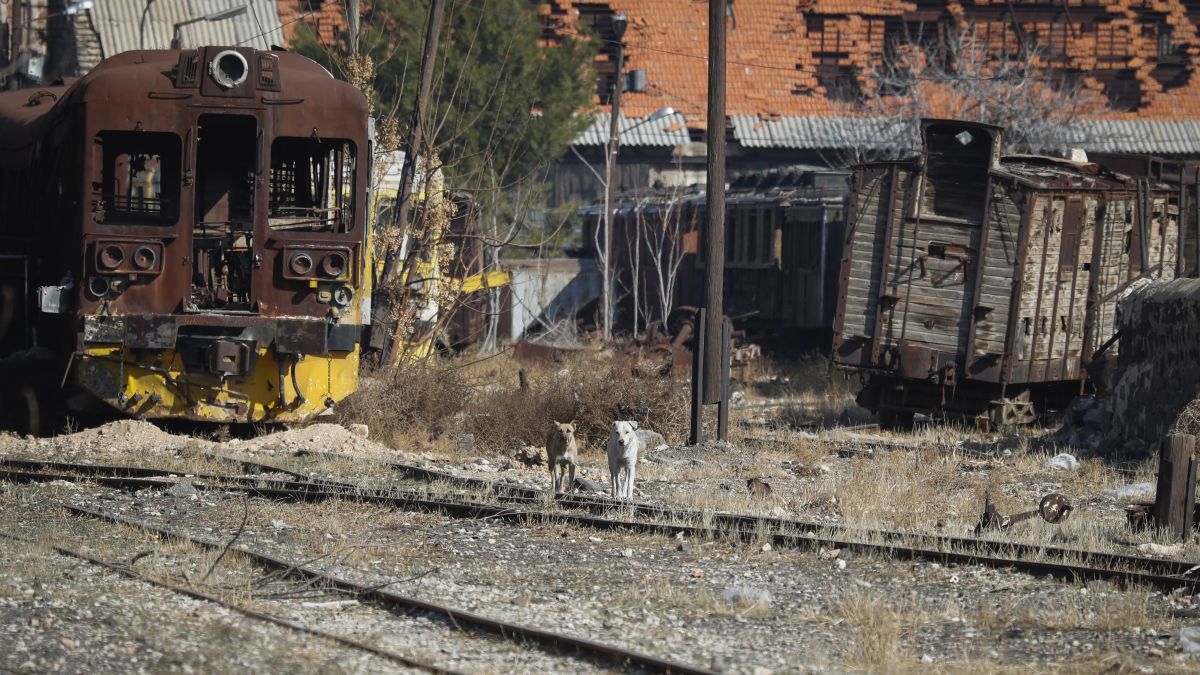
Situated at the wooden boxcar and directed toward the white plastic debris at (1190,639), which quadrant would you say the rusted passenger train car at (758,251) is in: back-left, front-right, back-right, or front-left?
back-right

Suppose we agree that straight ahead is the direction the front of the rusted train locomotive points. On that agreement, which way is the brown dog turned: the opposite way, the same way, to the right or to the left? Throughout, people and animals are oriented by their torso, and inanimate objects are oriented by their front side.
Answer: the same way

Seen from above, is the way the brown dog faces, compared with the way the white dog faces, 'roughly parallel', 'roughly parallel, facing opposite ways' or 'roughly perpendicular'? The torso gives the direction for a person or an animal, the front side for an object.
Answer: roughly parallel

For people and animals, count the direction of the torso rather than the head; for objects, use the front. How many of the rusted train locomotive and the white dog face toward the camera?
2

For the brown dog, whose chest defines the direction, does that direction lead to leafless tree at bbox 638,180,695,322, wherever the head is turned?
no

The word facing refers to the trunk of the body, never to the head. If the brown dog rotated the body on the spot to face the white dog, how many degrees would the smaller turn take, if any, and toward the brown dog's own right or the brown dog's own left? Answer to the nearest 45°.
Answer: approximately 45° to the brown dog's own left

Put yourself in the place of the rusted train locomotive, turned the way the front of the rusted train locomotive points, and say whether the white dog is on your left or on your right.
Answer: on your left

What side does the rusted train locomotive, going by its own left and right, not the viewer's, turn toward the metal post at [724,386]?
left

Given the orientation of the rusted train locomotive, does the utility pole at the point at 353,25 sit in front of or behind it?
behind

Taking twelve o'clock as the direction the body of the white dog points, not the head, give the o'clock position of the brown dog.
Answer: The brown dog is roughly at 4 o'clock from the white dog.

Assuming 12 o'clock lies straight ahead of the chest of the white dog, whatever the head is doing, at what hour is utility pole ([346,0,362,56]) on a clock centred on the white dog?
The utility pole is roughly at 5 o'clock from the white dog.

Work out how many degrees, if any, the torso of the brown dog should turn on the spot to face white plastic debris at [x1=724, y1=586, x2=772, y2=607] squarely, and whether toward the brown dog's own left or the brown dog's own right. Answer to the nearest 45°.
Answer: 0° — it already faces it

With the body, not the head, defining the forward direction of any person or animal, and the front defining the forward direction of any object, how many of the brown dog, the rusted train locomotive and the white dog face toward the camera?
3

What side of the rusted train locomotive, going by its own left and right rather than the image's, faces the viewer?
front

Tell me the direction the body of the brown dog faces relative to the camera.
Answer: toward the camera

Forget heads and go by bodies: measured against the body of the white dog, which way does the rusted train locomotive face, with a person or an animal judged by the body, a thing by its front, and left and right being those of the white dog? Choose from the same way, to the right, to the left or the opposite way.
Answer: the same way

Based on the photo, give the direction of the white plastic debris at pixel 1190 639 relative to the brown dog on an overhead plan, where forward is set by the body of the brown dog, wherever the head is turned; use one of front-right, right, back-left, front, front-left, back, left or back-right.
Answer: front-left

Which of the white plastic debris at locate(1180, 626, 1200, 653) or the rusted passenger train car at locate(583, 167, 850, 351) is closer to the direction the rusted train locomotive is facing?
the white plastic debris
